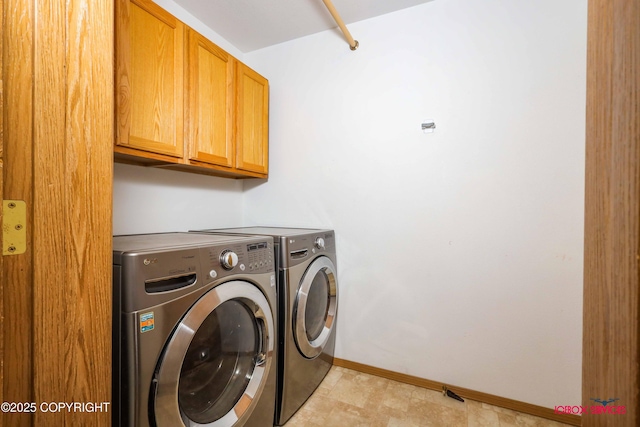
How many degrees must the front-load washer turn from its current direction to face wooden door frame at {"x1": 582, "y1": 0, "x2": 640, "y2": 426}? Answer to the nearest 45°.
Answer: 0° — it already faces it

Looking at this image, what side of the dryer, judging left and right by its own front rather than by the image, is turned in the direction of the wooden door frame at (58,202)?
right

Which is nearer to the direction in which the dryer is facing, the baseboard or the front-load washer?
the baseboard

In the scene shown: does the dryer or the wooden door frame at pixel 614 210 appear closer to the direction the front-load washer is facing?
the wooden door frame

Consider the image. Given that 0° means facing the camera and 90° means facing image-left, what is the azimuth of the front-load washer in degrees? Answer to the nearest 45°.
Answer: approximately 315°

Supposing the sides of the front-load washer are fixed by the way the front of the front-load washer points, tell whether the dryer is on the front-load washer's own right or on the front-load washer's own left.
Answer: on the front-load washer's own left

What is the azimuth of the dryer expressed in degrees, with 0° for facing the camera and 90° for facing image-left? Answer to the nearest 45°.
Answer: approximately 315°

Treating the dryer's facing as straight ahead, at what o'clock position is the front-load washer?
The front-load washer is roughly at 3 o'clock from the dryer.
